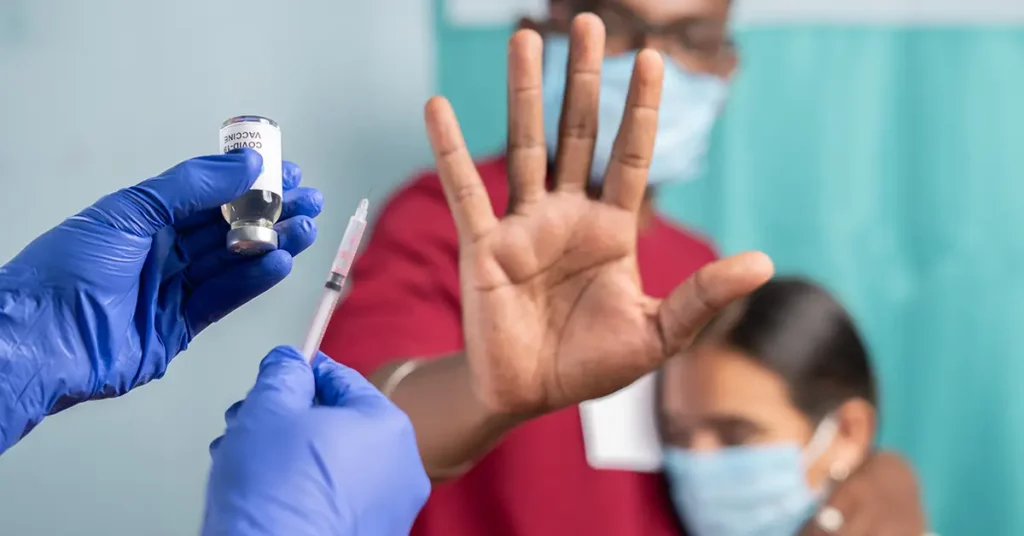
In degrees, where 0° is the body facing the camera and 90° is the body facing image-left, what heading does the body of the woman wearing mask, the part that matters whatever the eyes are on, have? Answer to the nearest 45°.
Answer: approximately 45°
